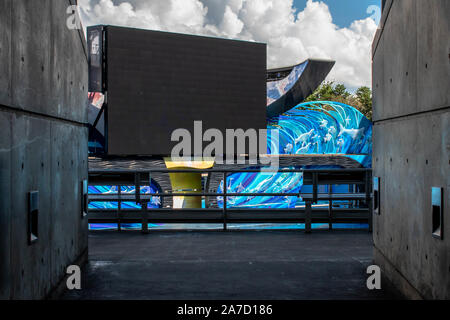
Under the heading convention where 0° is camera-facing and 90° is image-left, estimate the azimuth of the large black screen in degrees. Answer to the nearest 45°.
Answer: approximately 315°
